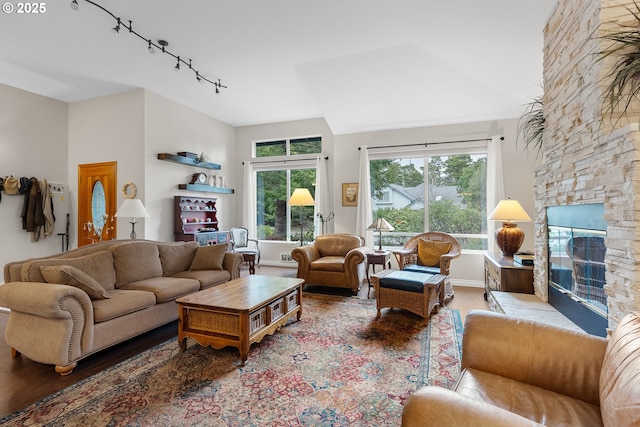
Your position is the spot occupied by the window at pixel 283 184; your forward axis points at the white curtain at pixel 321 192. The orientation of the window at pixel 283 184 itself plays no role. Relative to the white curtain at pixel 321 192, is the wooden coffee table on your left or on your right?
right

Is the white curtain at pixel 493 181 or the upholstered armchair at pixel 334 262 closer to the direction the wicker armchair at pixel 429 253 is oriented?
the upholstered armchair

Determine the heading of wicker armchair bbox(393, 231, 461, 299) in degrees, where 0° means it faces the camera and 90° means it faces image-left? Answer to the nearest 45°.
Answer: approximately 45°

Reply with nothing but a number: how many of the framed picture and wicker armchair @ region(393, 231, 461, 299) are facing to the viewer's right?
0

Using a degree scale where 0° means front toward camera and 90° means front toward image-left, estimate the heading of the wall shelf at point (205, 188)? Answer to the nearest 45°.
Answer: approximately 315°

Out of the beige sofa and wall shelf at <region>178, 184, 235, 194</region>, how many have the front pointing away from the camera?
0

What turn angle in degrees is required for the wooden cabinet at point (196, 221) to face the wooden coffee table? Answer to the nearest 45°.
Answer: approximately 45° to its right

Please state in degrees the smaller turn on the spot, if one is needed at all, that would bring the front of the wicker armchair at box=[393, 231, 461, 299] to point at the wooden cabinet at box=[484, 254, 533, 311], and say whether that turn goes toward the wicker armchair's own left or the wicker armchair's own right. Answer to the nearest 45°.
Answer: approximately 90° to the wicker armchair's own left

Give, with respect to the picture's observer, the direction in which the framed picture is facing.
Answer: facing the viewer

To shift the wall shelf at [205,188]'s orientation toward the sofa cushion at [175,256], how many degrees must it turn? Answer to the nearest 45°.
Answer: approximately 45° to its right

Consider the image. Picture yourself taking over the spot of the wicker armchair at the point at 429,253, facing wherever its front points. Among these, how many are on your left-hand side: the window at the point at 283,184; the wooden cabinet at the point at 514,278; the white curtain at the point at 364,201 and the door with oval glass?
1

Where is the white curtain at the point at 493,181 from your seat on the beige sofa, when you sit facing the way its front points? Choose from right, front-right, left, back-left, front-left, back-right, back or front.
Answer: front-left

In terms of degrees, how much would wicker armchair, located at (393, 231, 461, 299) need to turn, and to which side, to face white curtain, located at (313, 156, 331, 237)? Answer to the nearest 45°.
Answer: approximately 90° to its right

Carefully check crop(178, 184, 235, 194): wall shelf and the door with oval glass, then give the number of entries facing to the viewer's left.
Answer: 0

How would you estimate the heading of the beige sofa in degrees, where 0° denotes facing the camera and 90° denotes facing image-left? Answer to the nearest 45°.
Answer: approximately 315°

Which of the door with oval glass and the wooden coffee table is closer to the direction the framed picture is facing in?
the wooden coffee table
